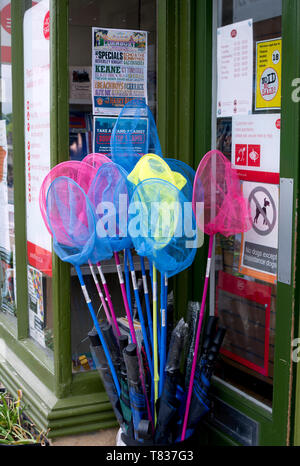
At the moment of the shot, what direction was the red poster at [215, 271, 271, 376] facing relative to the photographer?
facing the viewer and to the left of the viewer

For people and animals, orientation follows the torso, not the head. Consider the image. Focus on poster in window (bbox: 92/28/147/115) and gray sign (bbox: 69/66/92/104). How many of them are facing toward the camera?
2

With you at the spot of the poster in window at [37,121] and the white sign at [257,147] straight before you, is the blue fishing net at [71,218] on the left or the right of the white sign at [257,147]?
right

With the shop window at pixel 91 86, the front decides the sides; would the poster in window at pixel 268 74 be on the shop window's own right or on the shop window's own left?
on the shop window's own left

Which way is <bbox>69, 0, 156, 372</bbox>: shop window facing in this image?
toward the camera

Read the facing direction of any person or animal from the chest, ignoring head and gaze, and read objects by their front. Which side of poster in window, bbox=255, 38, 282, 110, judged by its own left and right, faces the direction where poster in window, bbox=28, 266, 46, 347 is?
right

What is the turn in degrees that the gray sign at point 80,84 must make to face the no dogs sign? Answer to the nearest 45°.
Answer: approximately 45° to its left
